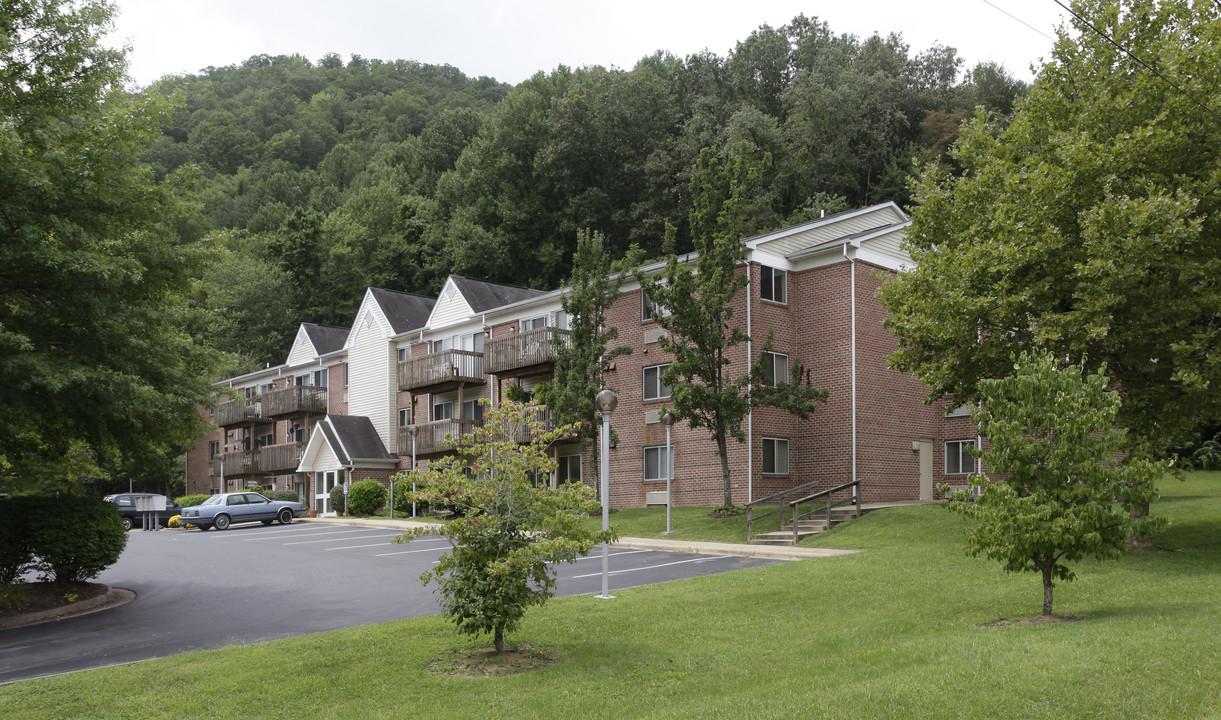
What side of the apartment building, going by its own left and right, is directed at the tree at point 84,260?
front

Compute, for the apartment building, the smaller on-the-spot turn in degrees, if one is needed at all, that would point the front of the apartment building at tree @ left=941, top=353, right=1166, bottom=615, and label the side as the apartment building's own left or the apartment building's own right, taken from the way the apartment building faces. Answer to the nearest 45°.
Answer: approximately 45° to the apartment building's own left

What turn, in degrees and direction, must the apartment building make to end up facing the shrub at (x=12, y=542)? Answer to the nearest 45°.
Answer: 0° — it already faces it

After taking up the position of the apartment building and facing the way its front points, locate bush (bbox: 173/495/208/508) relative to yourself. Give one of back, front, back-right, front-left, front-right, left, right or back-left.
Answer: right

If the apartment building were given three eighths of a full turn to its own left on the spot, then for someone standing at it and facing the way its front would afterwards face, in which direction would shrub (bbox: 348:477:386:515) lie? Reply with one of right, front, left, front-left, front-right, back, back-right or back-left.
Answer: back-left

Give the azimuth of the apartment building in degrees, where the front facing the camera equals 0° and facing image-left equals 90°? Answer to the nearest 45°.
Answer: approximately 45°

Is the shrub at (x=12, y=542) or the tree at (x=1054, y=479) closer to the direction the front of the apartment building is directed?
the shrub

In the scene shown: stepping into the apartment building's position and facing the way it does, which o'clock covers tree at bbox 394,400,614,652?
The tree is roughly at 11 o'clock from the apartment building.
